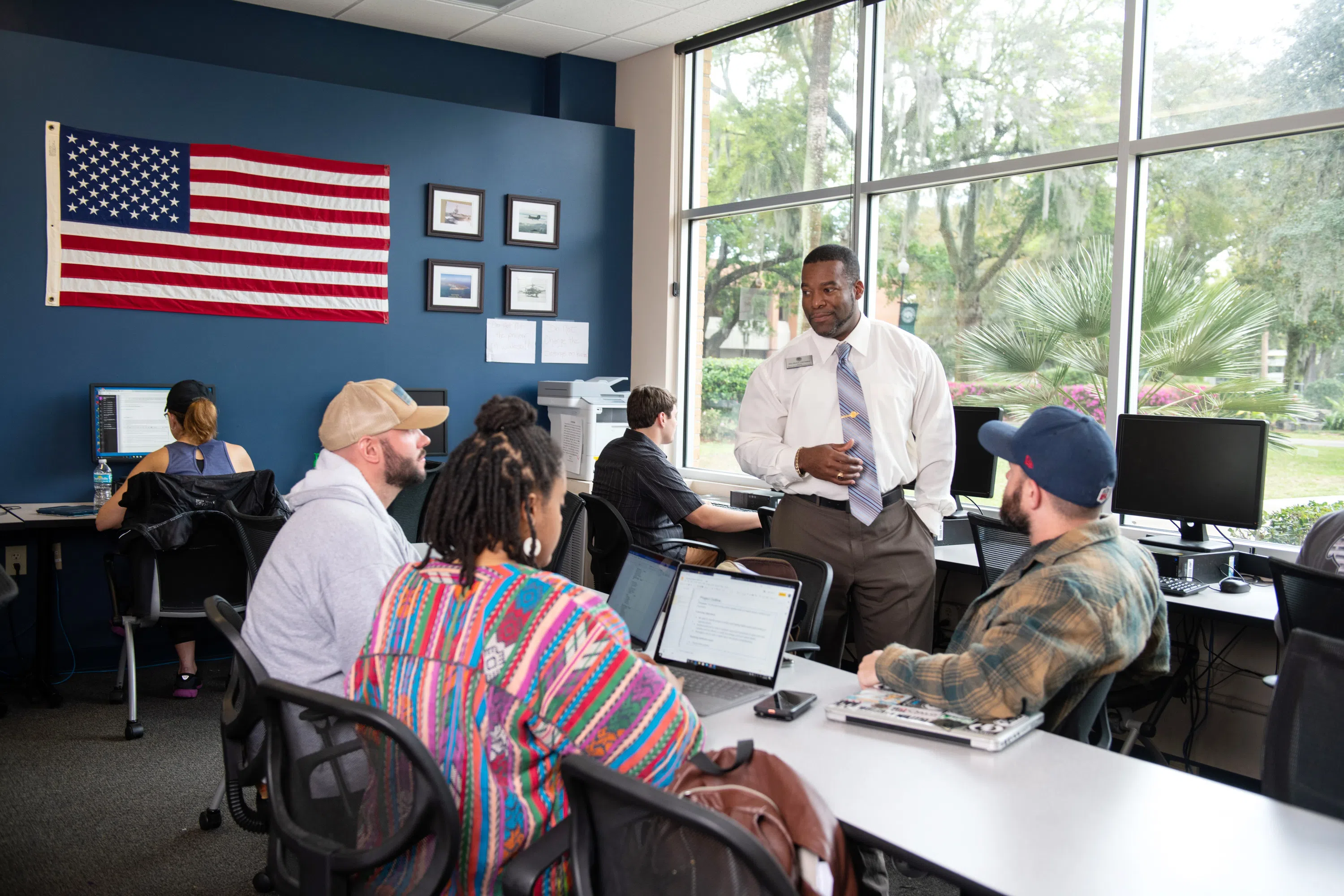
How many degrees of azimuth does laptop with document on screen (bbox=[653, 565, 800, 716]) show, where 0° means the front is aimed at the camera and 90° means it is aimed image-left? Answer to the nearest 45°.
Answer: approximately 45°

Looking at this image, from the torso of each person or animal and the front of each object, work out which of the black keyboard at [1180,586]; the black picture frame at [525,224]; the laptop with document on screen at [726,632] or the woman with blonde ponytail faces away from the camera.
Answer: the woman with blonde ponytail

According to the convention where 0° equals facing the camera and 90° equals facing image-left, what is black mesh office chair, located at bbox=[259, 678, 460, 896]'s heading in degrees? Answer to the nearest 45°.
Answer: approximately 225°

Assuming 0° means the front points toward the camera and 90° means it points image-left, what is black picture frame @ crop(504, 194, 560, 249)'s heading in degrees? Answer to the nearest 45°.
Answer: approximately 0°

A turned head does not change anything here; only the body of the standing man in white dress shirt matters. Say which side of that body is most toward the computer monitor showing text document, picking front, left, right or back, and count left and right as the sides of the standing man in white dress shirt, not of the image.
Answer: right

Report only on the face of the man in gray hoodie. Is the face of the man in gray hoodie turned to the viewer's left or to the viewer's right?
to the viewer's right

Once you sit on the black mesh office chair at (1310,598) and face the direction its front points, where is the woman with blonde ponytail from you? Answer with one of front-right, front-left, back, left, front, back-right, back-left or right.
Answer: back-left

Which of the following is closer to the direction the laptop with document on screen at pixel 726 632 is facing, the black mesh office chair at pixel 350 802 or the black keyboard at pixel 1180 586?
the black mesh office chair

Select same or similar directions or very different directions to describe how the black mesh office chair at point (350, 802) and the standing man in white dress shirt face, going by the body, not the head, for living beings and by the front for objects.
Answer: very different directions

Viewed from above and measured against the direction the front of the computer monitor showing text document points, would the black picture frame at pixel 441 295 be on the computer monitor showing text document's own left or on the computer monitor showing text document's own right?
on the computer monitor showing text document's own left
